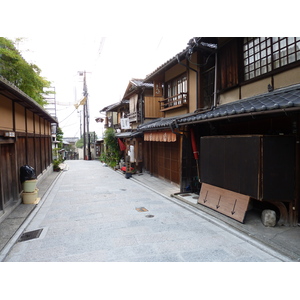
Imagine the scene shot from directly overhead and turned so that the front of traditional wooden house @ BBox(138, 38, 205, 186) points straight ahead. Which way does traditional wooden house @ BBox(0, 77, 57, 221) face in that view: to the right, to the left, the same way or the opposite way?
the opposite way

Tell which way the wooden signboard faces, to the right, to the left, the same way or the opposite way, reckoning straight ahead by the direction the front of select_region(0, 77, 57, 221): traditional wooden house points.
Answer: the opposite way

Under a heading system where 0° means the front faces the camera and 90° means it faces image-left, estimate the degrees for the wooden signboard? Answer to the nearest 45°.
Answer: approximately 45°

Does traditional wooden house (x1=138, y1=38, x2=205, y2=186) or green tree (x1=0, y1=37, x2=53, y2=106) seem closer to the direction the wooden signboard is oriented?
the green tree

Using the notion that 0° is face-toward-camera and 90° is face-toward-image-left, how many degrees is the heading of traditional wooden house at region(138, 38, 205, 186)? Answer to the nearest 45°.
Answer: approximately 45°

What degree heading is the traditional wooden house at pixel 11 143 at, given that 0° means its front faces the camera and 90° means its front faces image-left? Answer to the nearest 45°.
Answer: approximately 270°

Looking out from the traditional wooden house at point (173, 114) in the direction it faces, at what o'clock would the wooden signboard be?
The wooden signboard is roughly at 10 o'clock from the traditional wooden house.

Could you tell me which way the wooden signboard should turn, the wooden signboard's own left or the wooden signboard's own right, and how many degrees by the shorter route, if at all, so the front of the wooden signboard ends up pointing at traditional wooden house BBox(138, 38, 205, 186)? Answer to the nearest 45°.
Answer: approximately 90° to the wooden signboard's own right

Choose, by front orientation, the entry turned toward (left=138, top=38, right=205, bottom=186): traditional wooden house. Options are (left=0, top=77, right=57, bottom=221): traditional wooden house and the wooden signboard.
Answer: (left=0, top=77, right=57, bottom=221): traditional wooden house

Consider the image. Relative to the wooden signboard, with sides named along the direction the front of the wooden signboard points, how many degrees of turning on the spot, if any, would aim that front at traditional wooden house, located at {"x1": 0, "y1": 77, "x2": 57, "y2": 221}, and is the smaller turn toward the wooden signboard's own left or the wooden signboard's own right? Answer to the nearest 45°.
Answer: approximately 45° to the wooden signboard's own right
